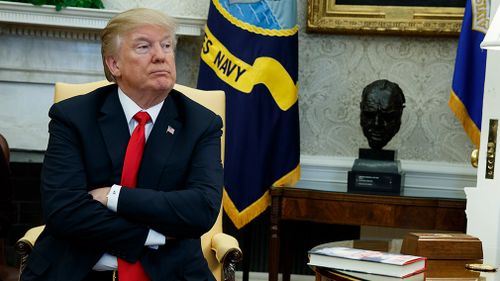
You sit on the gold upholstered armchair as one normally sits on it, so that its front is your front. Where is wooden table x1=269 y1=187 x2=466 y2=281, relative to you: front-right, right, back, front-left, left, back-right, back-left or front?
back-left

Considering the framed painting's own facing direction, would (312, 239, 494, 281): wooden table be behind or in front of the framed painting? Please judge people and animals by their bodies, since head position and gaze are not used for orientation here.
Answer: in front

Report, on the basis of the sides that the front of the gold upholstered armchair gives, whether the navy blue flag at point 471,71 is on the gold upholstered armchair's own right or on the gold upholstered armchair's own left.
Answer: on the gold upholstered armchair's own left

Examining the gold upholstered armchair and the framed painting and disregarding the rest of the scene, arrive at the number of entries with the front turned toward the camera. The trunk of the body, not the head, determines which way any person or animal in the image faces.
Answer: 2

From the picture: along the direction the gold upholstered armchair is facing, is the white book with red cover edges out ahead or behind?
ahead

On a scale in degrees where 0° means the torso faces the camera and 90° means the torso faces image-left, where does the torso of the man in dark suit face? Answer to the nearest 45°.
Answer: approximately 0°

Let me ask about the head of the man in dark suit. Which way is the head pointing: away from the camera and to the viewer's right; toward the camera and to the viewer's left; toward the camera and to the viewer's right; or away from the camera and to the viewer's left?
toward the camera and to the viewer's right

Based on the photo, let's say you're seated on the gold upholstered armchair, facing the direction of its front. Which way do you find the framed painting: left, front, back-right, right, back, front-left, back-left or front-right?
back-left

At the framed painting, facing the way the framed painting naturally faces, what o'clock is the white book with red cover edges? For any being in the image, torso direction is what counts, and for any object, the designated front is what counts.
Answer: The white book with red cover edges is roughly at 12 o'clock from the framed painting.

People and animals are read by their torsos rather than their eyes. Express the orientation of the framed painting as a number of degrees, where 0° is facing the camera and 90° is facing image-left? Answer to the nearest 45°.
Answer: approximately 0°
